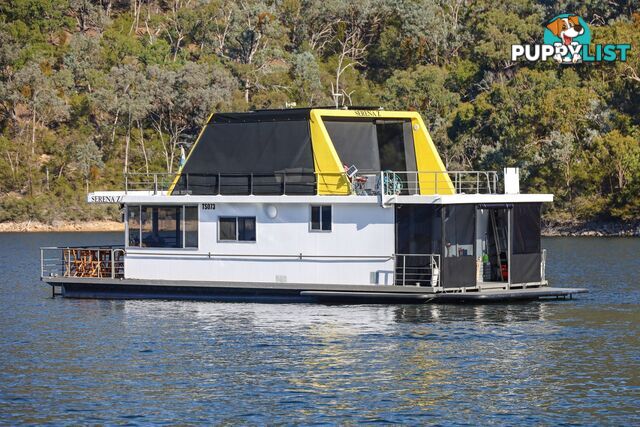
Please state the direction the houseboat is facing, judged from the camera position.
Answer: facing away from the viewer and to the left of the viewer
